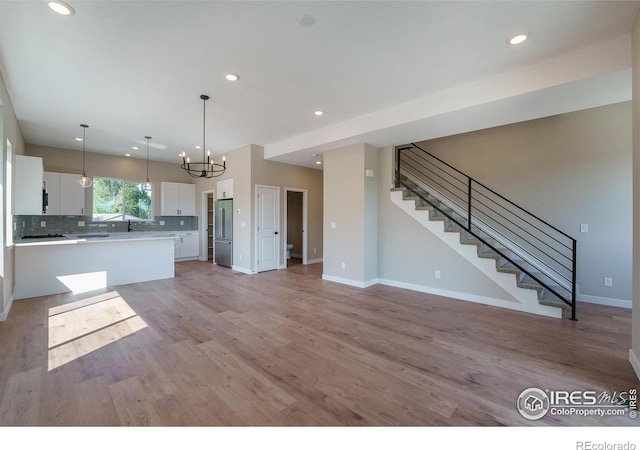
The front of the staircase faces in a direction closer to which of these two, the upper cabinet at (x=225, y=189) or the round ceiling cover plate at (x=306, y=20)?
the round ceiling cover plate

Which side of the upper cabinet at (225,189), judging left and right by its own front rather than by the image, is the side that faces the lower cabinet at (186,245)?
right

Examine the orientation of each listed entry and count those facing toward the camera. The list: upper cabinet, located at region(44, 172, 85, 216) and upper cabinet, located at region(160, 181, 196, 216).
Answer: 2

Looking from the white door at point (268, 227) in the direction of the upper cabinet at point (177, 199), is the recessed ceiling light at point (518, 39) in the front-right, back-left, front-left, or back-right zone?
back-left

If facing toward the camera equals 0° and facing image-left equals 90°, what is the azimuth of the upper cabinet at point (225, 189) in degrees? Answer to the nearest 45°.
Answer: approximately 45°

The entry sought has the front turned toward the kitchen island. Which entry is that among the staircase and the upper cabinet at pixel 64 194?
the upper cabinet

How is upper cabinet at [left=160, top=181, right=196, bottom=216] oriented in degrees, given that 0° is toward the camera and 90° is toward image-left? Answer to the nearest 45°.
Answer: approximately 0°
